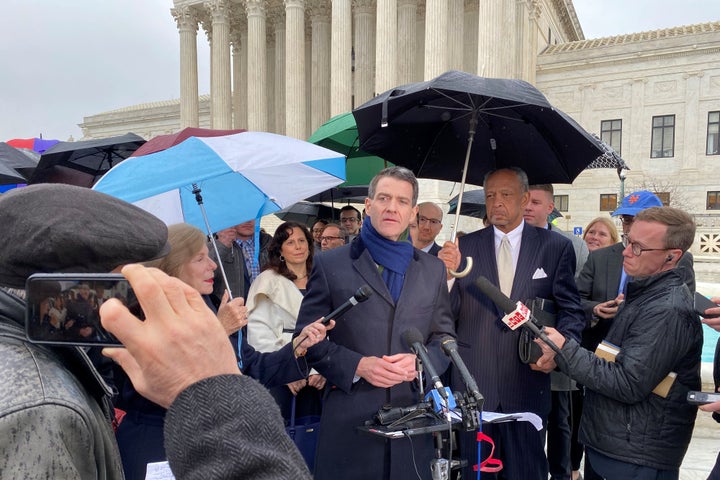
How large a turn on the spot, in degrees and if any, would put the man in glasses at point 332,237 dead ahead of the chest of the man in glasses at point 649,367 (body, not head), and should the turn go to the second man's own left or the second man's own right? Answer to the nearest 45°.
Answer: approximately 45° to the second man's own right

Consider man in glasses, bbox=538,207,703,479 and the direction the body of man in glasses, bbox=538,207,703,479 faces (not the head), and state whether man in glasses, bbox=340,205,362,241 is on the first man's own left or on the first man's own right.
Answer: on the first man's own right

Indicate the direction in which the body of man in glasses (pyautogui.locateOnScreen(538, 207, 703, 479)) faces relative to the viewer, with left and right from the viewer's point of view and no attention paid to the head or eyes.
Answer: facing to the left of the viewer
